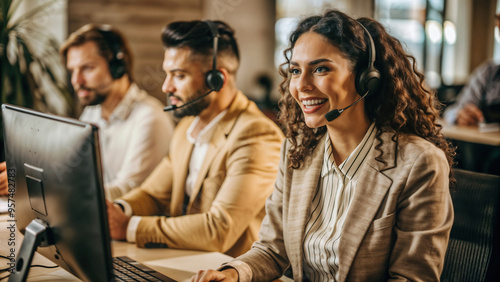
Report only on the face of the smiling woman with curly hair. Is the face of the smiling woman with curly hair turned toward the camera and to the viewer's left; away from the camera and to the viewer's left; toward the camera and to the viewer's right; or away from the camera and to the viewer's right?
toward the camera and to the viewer's left

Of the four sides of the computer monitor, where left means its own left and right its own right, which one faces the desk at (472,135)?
front

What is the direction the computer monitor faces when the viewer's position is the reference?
facing away from the viewer and to the right of the viewer

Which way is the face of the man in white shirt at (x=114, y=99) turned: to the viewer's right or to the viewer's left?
to the viewer's left

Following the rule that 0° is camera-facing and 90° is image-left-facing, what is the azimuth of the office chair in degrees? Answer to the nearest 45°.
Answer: approximately 45°

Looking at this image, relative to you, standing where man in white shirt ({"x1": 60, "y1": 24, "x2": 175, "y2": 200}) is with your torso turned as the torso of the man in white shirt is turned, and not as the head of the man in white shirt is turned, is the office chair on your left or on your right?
on your left

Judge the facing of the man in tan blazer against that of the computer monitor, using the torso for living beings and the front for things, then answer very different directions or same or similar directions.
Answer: very different directions

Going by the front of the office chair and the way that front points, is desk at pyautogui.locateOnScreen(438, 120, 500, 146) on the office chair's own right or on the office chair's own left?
on the office chair's own right

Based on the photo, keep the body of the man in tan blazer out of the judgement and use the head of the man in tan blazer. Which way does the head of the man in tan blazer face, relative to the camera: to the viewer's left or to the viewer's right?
to the viewer's left
